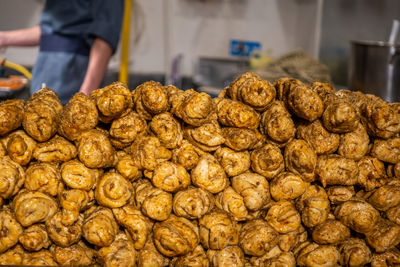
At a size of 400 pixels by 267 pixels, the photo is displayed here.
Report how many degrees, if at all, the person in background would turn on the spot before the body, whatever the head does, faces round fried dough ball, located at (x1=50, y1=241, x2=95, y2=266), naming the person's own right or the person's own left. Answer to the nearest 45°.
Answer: approximately 45° to the person's own left

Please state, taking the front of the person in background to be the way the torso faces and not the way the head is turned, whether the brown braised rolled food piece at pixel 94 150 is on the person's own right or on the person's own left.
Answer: on the person's own left

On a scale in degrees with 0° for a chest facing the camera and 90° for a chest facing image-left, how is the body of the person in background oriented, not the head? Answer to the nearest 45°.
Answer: approximately 45°

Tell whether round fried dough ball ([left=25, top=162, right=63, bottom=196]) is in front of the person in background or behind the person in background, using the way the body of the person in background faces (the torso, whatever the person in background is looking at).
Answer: in front

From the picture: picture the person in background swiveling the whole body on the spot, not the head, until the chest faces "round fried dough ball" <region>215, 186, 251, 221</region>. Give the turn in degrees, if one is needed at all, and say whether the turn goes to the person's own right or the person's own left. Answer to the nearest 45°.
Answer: approximately 45° to the person's own left

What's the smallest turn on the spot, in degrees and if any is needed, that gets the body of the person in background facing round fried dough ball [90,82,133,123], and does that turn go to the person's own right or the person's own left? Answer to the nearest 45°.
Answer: approximately 45° to the person's own left

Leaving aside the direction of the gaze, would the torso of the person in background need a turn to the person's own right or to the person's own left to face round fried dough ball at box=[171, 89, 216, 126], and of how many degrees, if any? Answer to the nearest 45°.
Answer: approximately 45° to the person's own left

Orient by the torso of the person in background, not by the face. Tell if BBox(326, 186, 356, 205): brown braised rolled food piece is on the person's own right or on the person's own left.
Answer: on the person's own left

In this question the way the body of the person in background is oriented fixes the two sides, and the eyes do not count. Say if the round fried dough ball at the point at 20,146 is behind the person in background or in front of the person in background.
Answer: in front

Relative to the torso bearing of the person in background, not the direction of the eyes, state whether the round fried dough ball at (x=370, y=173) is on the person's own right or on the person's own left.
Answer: on the person's own left

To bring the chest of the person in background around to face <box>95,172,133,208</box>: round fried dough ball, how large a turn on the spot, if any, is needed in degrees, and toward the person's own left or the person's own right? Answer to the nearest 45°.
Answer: approximately 45° to the person's own left

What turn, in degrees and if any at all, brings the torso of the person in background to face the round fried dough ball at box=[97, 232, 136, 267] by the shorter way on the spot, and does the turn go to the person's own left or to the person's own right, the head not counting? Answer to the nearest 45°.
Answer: approximately 45° to the person's own left

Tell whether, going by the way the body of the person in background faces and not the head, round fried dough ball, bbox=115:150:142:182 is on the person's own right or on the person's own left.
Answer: on the person's own left

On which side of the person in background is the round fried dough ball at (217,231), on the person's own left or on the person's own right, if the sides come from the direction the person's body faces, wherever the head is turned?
on the person's own left

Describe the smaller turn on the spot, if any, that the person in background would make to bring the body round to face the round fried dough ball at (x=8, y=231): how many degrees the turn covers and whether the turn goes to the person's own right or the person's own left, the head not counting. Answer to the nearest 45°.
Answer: approximately 45° to the person's own left

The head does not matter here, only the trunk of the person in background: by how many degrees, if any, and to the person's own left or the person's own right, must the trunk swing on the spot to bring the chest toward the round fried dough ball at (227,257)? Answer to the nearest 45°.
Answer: approximately 45° to the person's own left

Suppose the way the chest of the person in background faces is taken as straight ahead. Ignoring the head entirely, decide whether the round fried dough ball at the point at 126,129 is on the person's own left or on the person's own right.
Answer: on the person's own left

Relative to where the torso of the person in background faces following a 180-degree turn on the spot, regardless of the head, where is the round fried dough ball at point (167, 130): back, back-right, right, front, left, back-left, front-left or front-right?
back-right
